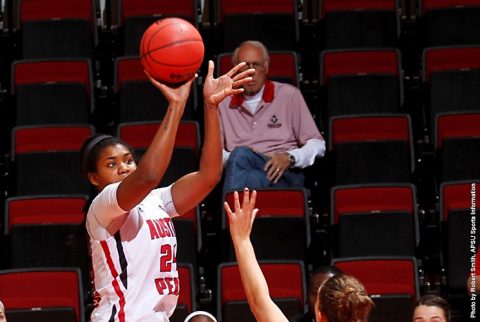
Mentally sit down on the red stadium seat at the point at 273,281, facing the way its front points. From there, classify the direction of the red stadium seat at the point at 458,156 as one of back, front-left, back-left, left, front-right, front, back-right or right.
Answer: back-left

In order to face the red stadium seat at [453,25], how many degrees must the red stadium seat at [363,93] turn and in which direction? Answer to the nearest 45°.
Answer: approximately 135° to its left

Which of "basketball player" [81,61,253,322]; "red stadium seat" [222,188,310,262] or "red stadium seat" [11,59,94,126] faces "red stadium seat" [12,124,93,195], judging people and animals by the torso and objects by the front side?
"red stadium seat" [11,59,94,126]

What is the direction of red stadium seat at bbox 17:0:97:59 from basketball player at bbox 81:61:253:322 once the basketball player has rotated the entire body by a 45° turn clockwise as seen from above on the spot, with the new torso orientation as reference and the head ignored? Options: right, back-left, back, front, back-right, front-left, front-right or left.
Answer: back

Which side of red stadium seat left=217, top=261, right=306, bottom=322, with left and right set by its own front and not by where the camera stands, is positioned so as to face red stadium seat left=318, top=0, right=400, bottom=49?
back

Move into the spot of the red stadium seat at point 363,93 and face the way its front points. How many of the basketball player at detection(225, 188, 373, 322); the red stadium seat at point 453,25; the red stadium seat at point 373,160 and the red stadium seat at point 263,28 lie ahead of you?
2

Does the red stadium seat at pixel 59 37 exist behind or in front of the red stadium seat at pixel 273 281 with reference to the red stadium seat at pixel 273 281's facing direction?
behind

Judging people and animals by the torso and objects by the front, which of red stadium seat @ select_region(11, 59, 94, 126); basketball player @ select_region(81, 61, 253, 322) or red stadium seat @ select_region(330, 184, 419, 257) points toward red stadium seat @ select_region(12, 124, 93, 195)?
red stadium seat @ select_region(11, 59, 94, 126)

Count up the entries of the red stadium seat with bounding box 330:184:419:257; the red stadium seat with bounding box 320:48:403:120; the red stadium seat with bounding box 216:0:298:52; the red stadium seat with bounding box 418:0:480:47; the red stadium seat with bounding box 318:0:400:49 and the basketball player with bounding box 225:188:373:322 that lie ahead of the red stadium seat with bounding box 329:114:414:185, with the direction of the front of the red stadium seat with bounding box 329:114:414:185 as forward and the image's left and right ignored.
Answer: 2
